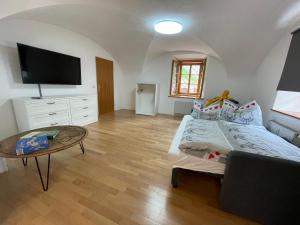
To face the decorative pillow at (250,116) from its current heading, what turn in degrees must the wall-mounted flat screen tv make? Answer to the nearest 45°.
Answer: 0° — it already faces it

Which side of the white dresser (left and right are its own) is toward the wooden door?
left

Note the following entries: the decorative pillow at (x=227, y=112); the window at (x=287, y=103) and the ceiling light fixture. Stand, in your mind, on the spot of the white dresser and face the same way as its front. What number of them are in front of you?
3

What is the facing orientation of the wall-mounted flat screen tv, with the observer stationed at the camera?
facing the viewer and to the right of the viewer

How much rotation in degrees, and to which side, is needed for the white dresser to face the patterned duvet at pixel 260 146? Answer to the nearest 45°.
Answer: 0° — it already faces it

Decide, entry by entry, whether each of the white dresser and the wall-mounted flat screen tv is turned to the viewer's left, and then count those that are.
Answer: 0

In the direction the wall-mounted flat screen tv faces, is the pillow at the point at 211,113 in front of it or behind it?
in front

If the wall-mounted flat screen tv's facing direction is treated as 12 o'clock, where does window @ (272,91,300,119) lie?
The window is roughly at 12 o'clock from the wall-mounted flat screen tv.

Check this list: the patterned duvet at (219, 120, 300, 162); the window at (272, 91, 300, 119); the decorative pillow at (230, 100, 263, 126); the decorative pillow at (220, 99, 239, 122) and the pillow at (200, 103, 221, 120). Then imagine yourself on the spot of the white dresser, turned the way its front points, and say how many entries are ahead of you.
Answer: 5

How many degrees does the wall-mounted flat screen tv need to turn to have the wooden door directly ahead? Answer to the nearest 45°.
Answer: approximately 90° to its left

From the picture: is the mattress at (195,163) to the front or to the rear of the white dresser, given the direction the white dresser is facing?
to the front

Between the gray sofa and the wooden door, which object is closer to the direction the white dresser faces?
the gray sofa

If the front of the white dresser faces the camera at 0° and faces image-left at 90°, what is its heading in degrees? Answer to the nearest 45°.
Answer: approximately 315°
